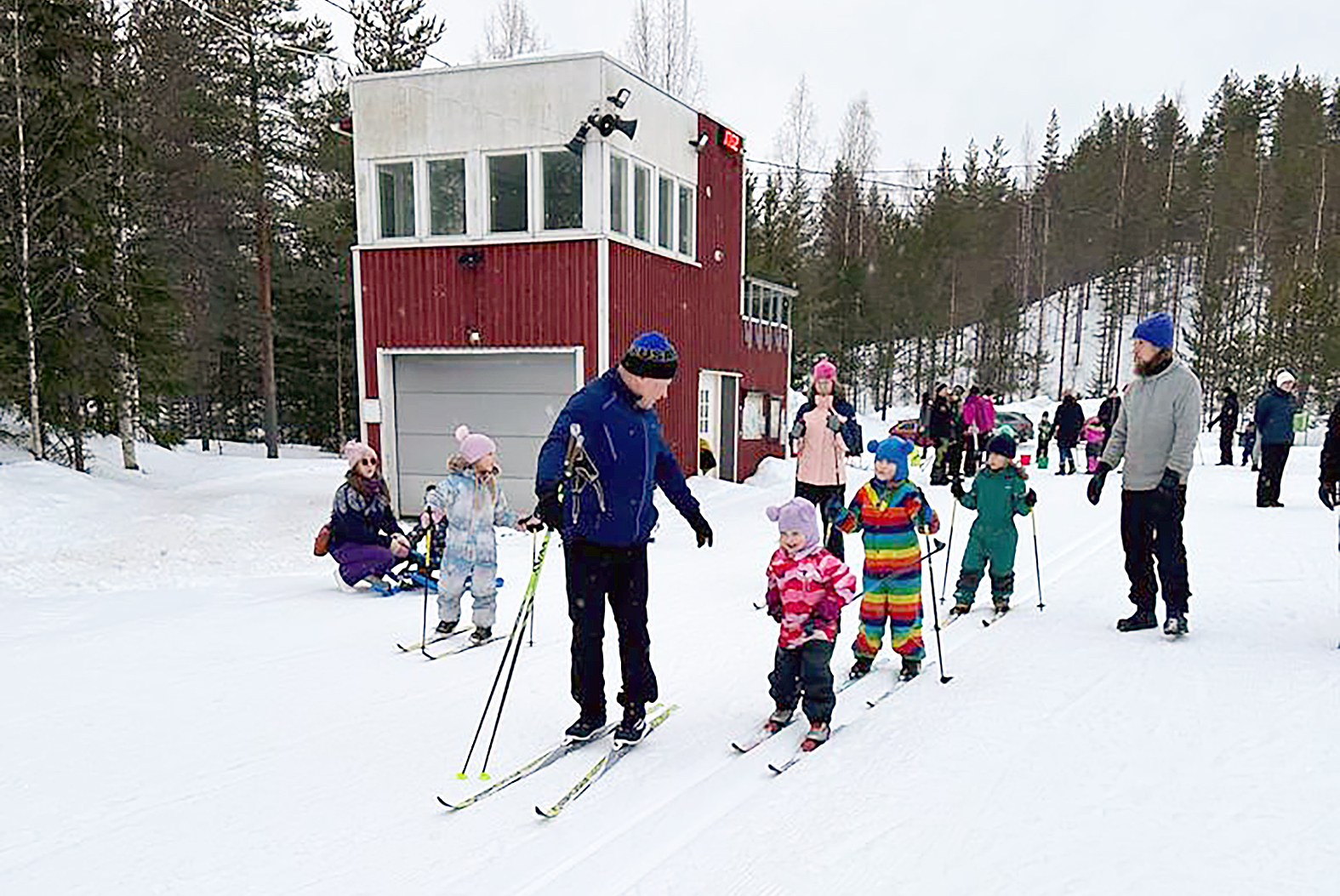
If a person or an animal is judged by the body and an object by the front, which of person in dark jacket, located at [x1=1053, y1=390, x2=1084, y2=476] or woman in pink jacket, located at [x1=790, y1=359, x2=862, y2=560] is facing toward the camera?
the woman in pink jacket

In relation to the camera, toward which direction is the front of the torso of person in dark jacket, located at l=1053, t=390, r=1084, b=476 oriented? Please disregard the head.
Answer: away from the camera

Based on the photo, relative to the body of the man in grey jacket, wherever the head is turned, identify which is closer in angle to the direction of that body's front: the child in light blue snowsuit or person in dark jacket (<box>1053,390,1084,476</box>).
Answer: the child in light blue snowsuit

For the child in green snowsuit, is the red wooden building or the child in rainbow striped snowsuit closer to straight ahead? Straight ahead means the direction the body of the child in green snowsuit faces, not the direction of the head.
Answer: the child in rainbow striped snowsuit

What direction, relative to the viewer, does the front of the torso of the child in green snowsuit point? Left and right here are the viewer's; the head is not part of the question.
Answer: facing the viewer and to the left of the viewer

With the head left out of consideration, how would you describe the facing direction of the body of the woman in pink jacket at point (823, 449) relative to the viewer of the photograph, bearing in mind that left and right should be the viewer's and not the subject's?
facing the viewer

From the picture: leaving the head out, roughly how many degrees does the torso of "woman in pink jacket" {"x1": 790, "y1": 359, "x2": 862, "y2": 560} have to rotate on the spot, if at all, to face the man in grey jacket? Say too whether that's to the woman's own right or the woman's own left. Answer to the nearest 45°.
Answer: approximately 45° to the woman's own left

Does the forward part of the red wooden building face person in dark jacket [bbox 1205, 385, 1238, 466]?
no

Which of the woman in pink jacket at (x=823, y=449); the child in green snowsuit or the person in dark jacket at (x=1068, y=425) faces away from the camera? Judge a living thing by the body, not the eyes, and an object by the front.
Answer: the person in dark jacket

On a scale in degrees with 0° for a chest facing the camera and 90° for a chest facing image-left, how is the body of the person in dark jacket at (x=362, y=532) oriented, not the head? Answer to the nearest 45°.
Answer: approximately 315°

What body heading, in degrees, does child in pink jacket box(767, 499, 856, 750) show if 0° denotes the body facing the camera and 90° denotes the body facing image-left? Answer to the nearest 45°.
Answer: approximately 45°

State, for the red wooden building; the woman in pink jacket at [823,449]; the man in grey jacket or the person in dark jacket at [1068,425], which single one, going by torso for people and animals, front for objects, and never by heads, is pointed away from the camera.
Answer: the person in dark jacket

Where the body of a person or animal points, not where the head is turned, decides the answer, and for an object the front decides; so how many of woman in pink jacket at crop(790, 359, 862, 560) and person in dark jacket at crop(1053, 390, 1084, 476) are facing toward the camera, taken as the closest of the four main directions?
1

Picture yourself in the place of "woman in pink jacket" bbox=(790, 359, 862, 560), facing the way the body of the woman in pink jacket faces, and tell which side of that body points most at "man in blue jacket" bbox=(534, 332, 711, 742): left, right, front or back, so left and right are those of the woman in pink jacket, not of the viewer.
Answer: front

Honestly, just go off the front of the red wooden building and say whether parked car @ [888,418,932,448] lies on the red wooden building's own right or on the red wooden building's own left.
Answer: on the red wooden building's own left

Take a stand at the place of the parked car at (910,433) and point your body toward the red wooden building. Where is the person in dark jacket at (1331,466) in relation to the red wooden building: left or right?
left

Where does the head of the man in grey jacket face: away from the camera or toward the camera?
toward the camera

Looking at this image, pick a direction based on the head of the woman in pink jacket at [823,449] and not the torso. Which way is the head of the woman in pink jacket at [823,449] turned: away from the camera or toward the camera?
toward the camera
